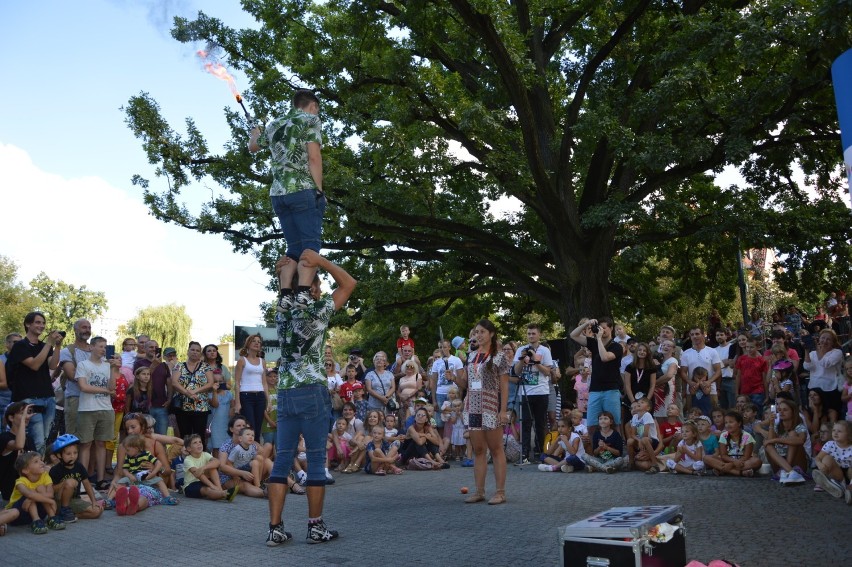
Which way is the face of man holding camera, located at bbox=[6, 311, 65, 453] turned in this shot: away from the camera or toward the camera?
toward the camera

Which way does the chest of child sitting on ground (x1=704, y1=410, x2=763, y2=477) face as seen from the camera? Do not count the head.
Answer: toward the camera

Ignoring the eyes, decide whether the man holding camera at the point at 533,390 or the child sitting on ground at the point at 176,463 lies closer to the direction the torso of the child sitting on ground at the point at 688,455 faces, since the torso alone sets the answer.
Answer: the child sitting on ground

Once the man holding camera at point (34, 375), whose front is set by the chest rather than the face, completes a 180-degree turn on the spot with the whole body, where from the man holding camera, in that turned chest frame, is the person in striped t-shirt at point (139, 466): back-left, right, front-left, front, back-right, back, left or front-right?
back-right

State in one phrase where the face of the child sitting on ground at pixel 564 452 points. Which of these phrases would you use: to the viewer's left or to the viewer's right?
to the viewer's left

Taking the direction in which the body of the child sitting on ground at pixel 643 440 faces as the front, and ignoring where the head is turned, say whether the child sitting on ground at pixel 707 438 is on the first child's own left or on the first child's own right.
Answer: on the first child's own left

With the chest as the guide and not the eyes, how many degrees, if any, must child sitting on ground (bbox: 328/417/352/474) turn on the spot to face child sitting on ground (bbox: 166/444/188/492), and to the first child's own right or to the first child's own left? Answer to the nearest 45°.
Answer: approximately 45° to the first child's own right

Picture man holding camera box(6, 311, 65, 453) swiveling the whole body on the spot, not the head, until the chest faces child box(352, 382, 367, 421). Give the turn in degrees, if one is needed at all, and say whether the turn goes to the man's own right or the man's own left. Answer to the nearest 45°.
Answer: approximately 90° to the man's own left

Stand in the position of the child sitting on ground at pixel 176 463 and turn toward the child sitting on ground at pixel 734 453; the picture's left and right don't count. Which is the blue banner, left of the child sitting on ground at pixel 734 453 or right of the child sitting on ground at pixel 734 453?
right

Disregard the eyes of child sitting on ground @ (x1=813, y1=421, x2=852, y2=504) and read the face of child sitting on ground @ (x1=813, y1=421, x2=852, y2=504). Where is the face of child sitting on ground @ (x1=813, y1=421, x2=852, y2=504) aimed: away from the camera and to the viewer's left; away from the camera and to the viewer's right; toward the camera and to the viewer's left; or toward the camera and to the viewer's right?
toward the camera and to the viewer's left

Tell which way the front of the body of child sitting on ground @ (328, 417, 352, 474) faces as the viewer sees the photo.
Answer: toward the camera

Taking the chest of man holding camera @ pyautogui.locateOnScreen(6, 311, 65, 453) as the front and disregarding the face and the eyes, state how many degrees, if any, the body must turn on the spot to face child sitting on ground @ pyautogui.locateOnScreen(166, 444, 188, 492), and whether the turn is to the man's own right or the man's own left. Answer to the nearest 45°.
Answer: approximately 45° to the man's own left

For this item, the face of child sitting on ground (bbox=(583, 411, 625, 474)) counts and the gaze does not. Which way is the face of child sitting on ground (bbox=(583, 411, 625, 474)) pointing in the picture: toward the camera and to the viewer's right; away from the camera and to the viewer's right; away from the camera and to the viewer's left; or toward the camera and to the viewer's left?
toward the camera and to the viewer's left

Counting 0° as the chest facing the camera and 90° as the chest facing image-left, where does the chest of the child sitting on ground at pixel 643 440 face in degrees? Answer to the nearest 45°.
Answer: approximately 45°

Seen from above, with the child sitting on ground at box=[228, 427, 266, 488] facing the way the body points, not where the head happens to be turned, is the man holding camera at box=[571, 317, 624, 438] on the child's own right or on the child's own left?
on the child's own left
